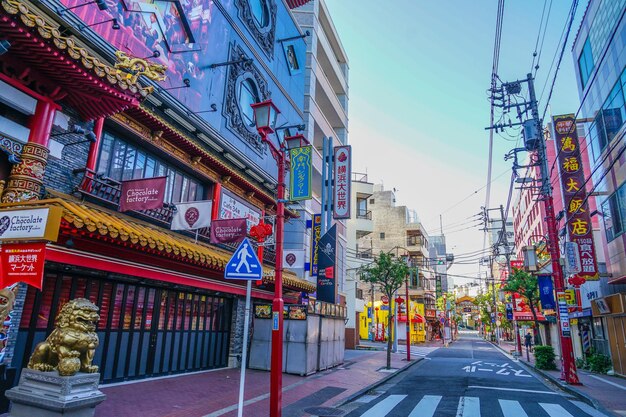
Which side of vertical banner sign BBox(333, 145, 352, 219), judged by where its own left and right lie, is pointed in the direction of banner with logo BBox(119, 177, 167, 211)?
front

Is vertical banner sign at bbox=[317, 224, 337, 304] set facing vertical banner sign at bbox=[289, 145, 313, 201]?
yes

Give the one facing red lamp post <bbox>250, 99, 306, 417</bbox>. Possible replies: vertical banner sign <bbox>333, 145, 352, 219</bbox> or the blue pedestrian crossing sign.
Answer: the vertical banner sign

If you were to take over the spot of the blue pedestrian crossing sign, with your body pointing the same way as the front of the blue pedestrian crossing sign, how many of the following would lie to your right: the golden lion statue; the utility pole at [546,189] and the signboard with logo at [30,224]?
2

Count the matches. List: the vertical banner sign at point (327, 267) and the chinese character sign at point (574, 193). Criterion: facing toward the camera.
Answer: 2

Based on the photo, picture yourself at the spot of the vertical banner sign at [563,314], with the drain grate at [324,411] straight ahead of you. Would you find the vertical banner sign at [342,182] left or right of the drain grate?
right

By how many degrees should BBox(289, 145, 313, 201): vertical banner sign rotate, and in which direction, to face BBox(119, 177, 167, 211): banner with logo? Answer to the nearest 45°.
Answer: approximately 90° to its right

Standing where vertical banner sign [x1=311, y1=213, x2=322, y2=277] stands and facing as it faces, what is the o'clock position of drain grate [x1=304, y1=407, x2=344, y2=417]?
The drain grate is roughly at 12 o'clock from the vertical banner sign.

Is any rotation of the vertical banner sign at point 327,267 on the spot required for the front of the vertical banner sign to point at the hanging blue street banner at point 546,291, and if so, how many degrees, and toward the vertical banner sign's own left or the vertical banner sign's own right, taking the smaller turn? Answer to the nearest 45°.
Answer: approximately 90° to the vertical banner sign's own left
